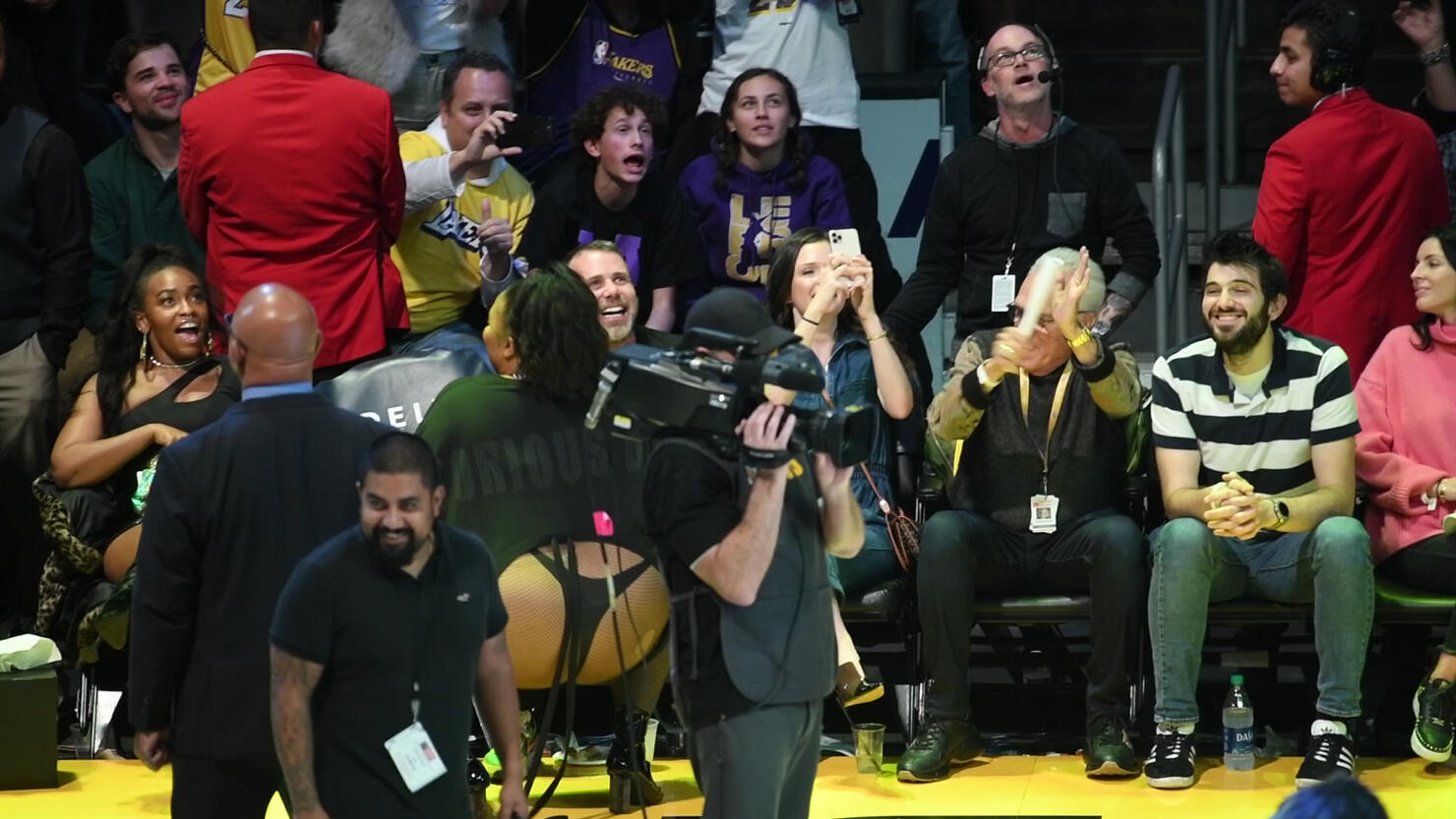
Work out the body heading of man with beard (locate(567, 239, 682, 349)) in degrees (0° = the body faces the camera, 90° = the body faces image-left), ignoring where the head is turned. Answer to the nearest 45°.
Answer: approximately 0°

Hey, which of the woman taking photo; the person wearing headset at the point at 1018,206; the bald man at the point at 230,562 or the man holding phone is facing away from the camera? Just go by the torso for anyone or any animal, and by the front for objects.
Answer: the bald man

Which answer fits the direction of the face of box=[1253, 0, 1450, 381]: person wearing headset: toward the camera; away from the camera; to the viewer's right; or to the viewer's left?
to the viewer's left

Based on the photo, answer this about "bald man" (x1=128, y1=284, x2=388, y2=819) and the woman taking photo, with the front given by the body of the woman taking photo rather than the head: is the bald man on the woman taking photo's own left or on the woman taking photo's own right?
on the woman taking photo's own right

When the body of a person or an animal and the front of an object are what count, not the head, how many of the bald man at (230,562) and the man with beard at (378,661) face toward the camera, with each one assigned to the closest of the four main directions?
1

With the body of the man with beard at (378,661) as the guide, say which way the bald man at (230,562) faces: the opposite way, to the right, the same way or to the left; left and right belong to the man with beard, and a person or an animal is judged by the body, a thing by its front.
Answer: the opposite way

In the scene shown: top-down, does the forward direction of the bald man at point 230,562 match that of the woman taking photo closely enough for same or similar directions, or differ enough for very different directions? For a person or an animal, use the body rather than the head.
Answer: very different directions

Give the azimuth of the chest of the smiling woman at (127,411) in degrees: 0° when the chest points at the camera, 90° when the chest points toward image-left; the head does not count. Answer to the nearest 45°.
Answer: approximately 315°

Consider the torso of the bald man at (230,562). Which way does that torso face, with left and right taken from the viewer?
facing away from the viewer

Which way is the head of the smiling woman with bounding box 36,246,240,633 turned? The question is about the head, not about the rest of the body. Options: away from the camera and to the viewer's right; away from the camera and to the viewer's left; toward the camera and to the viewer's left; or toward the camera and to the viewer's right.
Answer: toward the camera and to the viewer's right

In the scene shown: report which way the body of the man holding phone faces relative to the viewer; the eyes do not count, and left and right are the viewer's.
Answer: facing the viewer and to the right of the viewer
